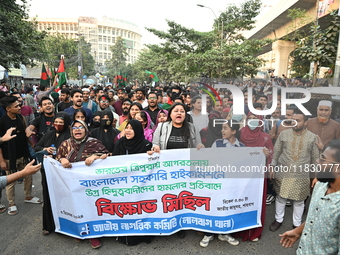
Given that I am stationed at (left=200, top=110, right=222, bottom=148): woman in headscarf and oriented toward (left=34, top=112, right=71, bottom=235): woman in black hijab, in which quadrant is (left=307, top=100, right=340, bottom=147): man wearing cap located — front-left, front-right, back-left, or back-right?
back-left

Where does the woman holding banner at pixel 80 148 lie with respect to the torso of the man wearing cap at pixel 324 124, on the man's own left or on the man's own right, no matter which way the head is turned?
on the man's own right

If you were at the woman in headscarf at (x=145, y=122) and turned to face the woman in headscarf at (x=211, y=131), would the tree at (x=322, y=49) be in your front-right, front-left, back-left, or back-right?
front-left

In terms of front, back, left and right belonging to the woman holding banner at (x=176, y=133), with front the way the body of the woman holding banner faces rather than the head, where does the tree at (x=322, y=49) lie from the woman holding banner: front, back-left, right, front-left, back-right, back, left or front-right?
back-left

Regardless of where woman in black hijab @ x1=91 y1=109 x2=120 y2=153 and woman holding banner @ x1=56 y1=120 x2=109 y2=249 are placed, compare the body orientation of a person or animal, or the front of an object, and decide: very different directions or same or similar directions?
same or similar directions

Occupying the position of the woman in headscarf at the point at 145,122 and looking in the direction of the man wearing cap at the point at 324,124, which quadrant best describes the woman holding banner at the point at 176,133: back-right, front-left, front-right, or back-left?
front-right

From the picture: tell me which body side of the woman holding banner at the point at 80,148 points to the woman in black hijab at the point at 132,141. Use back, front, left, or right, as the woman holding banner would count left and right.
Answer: left

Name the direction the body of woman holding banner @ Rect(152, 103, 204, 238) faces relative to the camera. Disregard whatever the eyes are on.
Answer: toward the camera

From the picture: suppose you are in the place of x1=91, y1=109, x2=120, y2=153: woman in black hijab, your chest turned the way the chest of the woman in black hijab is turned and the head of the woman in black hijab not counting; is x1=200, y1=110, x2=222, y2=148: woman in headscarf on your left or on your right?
on your left

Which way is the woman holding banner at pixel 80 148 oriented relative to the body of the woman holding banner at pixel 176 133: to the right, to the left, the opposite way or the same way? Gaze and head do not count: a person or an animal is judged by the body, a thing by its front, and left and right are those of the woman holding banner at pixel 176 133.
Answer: the same way

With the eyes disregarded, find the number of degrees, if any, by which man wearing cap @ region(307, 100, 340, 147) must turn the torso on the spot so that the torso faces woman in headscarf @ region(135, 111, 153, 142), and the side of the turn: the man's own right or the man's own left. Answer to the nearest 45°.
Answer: approximately 45° to the man's own right

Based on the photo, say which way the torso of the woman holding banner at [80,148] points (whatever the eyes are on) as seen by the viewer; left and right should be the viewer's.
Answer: facing the viewer

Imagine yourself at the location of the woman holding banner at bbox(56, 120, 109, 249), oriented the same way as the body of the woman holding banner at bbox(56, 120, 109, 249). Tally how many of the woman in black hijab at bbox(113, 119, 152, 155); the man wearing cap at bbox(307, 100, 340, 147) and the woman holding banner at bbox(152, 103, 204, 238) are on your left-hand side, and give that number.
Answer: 3

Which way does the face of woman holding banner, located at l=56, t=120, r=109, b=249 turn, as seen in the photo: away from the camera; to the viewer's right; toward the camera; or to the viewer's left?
toward the camera
